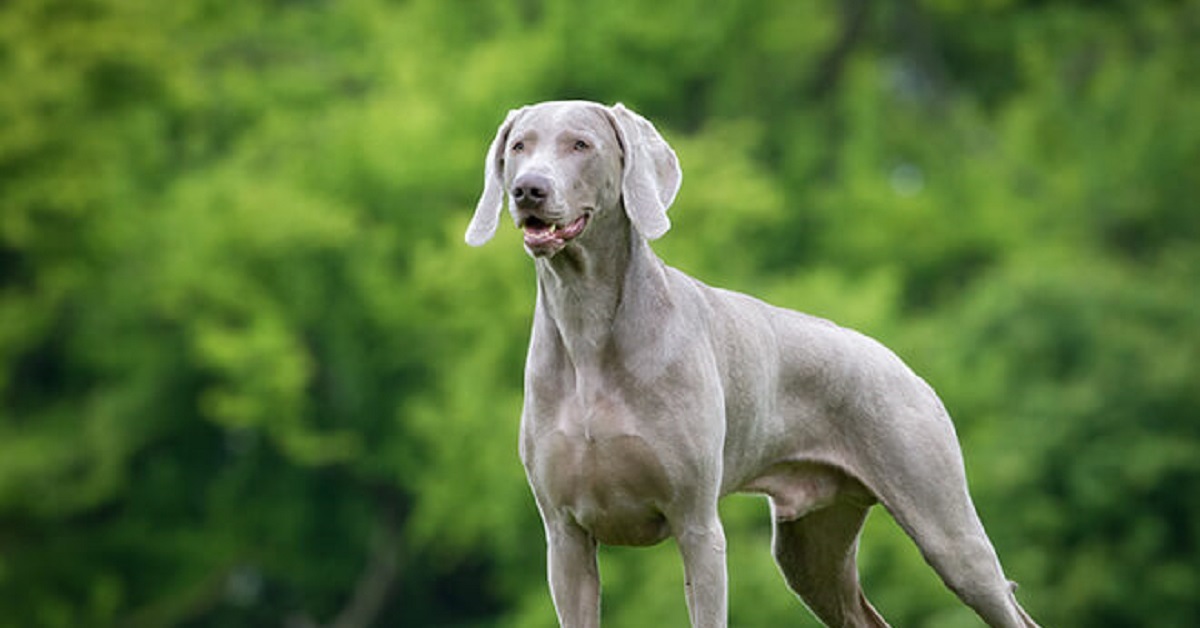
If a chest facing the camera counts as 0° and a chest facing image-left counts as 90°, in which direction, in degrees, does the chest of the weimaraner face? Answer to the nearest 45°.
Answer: approximately 45°
